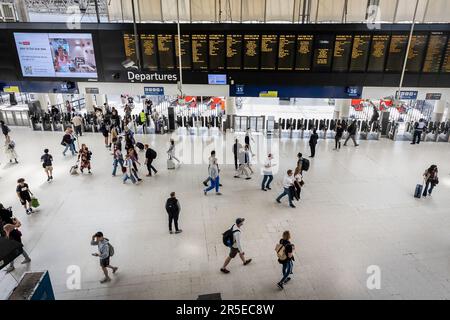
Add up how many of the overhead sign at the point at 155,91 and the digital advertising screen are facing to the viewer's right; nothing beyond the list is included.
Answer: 0

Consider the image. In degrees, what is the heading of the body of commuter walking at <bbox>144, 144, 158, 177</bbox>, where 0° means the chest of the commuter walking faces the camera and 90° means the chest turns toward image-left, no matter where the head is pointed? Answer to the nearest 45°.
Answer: approximately 90°

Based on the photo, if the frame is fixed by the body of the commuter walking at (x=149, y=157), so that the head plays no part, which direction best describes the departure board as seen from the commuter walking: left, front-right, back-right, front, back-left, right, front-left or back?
back

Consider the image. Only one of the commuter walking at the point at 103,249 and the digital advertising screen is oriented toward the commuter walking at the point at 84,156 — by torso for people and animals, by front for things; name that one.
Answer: the digital advertising screen

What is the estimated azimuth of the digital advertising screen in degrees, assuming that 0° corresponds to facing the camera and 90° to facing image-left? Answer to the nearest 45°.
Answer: approximately 0°

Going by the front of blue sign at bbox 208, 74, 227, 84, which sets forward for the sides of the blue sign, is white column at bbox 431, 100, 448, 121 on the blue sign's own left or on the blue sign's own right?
on the blue sign's own left

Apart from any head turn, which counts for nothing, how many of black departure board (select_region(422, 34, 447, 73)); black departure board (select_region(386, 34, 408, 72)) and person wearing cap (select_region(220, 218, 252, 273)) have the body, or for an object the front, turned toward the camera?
2

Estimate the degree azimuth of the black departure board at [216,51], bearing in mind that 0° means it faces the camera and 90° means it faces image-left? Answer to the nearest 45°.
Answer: approximately 0°
